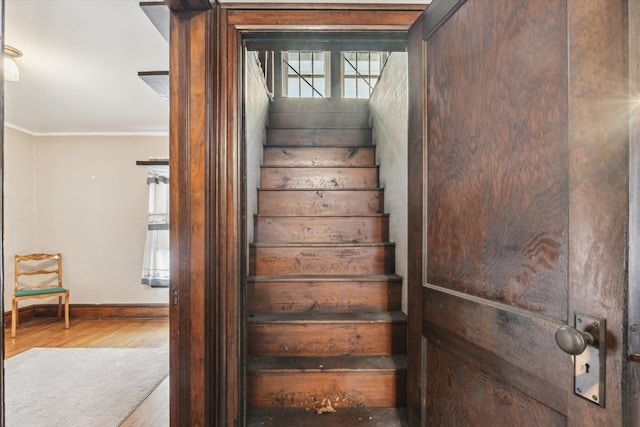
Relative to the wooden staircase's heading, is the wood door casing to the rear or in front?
in front

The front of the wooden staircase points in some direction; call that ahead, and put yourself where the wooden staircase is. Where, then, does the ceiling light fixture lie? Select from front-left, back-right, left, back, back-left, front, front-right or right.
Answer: right

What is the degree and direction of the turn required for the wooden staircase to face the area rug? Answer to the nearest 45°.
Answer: approximately 90° to its right

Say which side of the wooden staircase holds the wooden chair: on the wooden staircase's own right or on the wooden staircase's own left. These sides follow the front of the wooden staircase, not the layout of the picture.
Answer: on the wooden staircase's own right

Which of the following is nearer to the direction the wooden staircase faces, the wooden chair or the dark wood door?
the dark wood door

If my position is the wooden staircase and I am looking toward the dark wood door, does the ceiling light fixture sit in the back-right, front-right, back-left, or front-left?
back-right

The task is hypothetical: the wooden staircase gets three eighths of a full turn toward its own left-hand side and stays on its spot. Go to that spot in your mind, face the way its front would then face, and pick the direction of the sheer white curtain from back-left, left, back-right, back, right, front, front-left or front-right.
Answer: left

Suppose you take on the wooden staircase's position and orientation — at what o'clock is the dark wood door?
The dark wood door is roughly at 11 o'clock from the wooden staircase.

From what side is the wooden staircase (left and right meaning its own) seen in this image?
front
